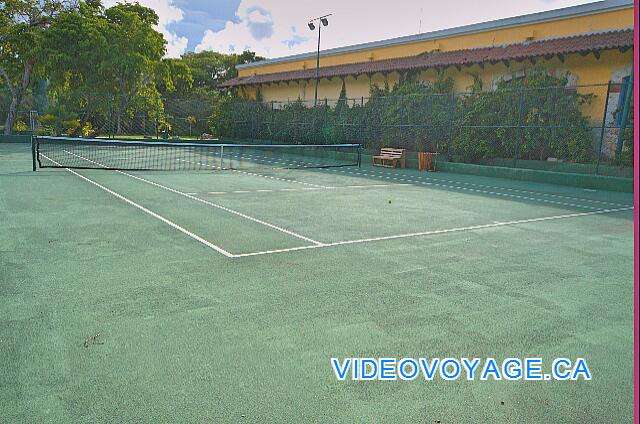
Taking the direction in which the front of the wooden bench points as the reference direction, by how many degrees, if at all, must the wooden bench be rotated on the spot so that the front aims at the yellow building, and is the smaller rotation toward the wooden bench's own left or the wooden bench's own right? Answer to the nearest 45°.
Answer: approximately 180°

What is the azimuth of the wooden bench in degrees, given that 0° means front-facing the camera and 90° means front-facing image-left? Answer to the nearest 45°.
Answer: approximately 45°

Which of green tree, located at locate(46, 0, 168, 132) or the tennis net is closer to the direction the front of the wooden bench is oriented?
the tennis net

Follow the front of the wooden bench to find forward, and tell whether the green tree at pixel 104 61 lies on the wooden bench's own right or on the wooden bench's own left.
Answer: on the wooden bench's own right

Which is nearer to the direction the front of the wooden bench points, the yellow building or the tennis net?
the tennis net
